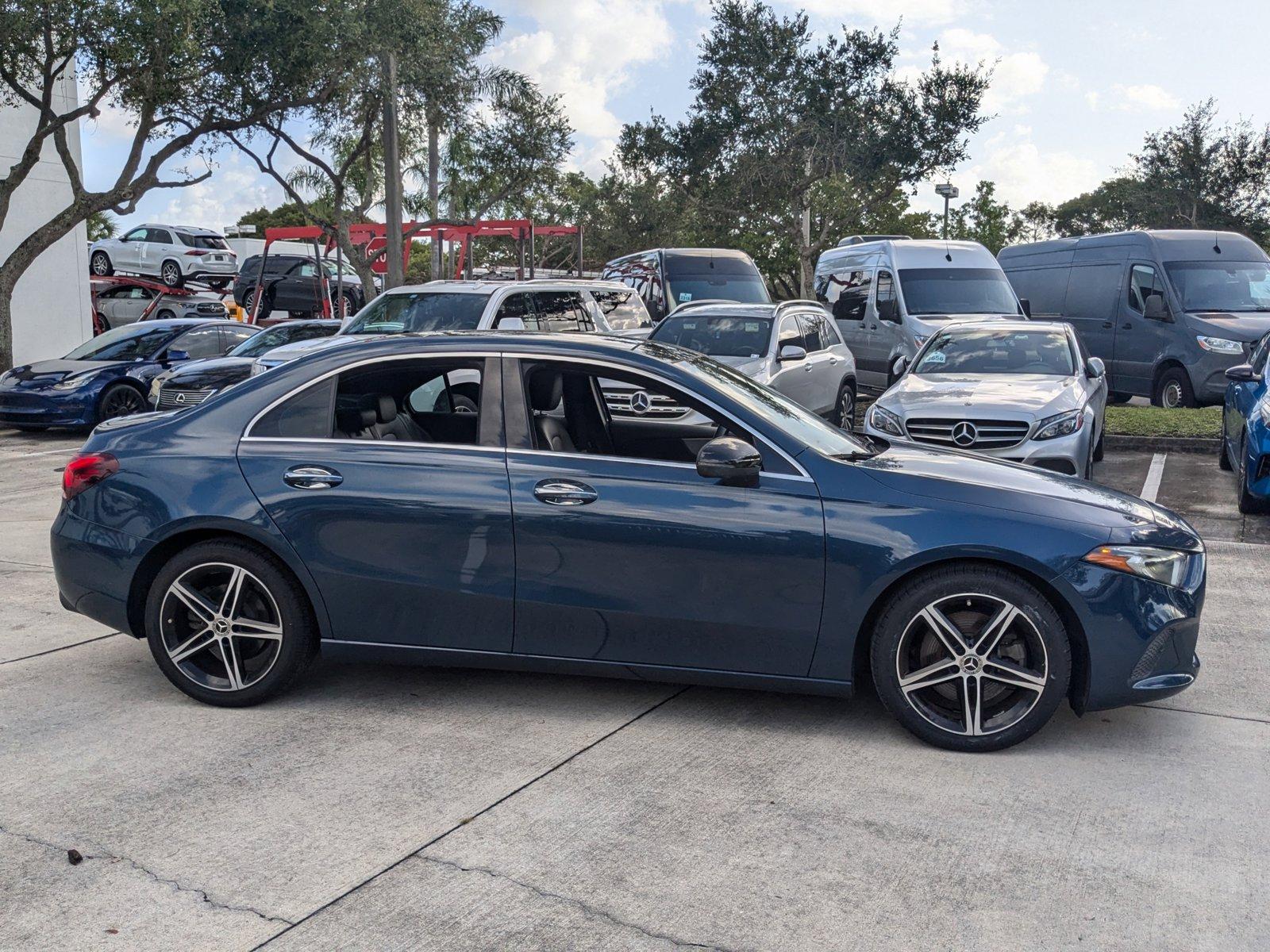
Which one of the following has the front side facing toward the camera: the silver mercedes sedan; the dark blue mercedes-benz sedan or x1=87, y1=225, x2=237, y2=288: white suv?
the silver mercedes sedan

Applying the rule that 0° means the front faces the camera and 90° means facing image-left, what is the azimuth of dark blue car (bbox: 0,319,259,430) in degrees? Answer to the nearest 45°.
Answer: approximately 45°

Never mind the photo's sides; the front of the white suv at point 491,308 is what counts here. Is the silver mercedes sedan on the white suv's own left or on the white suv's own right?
on the white suv's own left

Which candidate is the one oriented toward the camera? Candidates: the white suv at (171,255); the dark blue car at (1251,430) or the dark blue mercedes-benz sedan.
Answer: the dark blue car

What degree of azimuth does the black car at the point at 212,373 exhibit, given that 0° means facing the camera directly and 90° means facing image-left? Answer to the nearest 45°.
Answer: approximately 45°

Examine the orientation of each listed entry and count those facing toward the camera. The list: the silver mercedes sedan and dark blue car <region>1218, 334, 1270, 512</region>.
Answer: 2

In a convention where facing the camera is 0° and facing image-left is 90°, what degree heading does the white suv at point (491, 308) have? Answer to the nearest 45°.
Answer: approximately 45°

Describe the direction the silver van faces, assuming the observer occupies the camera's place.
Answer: facing the viewer and to the right of the viewer

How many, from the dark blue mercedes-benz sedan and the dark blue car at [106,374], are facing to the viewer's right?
1

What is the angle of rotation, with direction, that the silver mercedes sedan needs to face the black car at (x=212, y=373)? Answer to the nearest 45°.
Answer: approximately 90° to its right

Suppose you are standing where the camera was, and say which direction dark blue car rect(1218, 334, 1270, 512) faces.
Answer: facing the viewer

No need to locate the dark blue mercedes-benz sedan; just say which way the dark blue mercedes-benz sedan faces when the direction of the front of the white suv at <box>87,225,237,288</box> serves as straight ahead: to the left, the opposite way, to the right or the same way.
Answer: the opposite way

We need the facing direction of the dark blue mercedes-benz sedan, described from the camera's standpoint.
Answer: facing to the right of the viewer

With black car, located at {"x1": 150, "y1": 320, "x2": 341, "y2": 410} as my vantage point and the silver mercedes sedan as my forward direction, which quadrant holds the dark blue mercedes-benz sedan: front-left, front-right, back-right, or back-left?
front-right

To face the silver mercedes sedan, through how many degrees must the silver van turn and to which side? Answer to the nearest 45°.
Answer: approximately 45° to its right

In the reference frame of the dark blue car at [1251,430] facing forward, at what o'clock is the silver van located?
The silver van is roughly at 5 o'clock from the dark blue car.

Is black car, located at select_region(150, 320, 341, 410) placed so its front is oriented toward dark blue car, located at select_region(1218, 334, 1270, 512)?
no

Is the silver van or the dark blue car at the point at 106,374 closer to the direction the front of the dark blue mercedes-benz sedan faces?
the silver van

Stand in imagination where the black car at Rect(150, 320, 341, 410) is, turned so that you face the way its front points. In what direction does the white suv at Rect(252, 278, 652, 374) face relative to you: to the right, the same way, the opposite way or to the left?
the same way

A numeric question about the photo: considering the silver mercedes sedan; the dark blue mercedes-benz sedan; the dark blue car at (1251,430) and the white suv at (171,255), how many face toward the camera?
2
